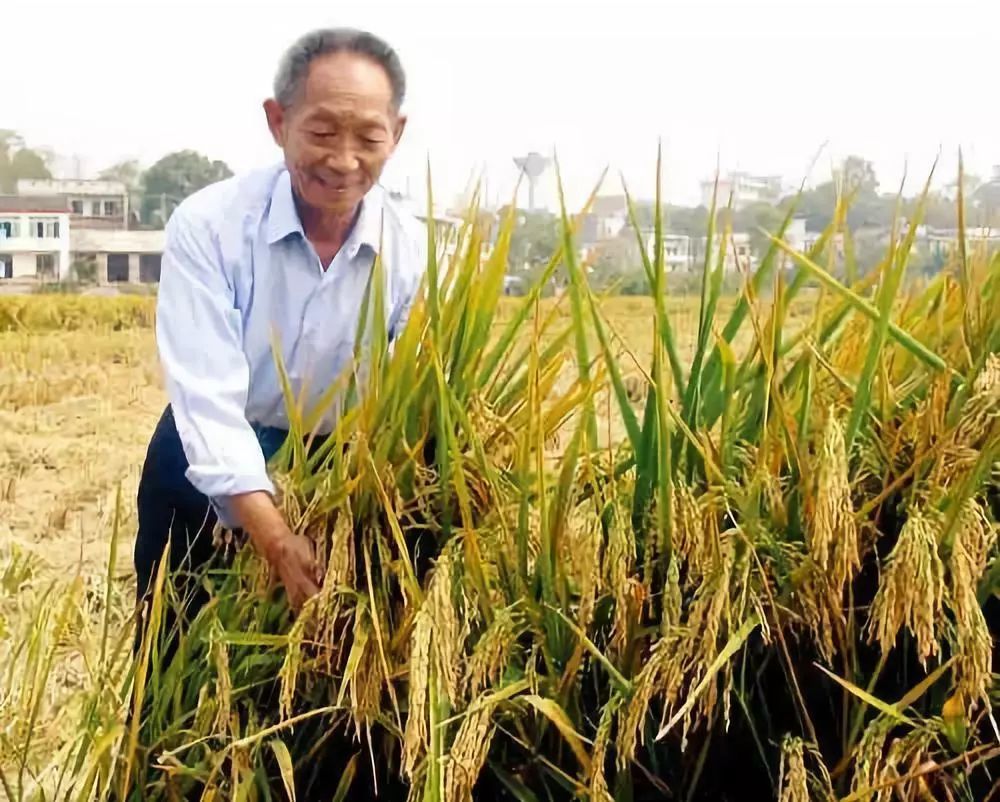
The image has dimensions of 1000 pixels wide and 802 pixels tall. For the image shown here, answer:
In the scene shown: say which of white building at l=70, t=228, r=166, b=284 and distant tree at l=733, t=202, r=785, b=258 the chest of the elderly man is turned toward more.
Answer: the distant tree

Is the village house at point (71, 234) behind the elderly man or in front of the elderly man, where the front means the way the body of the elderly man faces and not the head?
behind

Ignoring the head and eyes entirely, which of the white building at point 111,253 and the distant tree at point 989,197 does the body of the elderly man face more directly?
the distant tree

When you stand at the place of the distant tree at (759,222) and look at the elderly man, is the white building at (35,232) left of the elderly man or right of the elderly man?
right

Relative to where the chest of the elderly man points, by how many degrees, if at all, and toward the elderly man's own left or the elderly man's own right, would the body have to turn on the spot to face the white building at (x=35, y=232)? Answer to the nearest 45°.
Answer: approximately 135° to the elderly man's own left

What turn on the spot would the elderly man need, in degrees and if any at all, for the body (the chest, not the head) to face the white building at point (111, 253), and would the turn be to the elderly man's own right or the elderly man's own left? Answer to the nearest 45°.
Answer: approximately 135° to the elderly man's own left

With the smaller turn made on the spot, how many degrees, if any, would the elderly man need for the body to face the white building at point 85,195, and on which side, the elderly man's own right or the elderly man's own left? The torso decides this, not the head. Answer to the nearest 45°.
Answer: approximately 135° to the elderly man's own left

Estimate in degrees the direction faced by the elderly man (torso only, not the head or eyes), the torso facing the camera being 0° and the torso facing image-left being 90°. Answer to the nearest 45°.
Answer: approximately 315°
